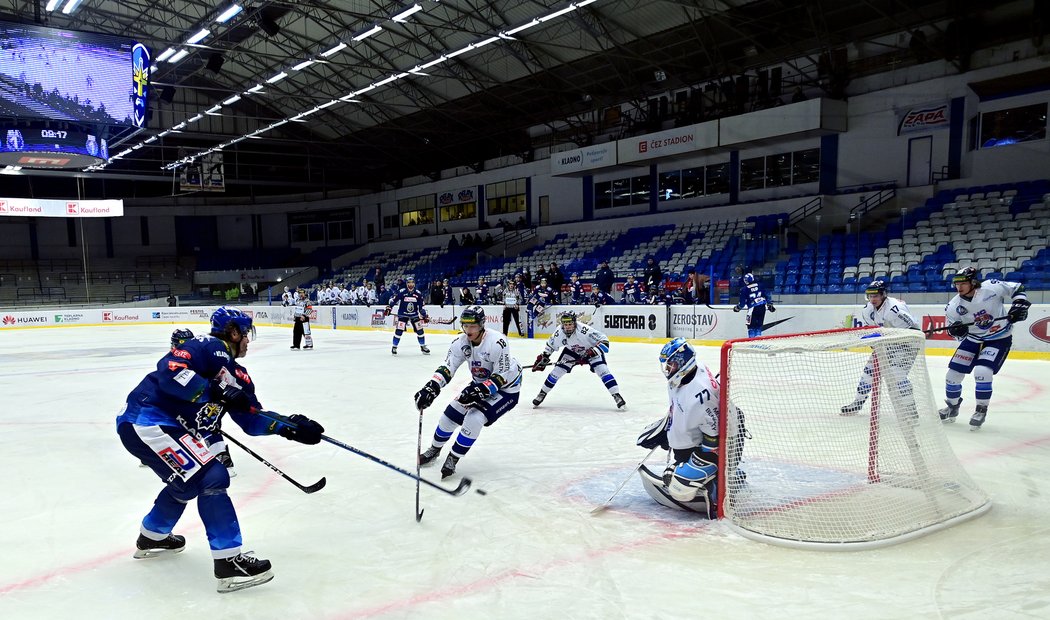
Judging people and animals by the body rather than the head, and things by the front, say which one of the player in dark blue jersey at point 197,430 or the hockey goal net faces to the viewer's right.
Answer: the player in dark blue jersey

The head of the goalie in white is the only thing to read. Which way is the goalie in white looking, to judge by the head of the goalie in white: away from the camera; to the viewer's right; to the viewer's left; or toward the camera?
to the viewer's left

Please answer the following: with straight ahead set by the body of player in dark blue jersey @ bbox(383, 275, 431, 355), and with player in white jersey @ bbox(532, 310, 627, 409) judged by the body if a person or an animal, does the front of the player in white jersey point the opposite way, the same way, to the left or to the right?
the same way

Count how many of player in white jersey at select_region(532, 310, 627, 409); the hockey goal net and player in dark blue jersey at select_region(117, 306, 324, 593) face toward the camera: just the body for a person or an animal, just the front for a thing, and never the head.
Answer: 1

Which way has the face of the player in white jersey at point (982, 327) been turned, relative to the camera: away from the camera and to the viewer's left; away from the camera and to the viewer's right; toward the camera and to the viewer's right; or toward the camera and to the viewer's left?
toward the camera and to the viewer's left

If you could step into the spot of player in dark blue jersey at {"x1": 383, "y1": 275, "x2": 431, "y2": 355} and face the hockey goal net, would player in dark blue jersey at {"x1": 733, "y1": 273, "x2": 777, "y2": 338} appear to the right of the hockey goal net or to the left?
left

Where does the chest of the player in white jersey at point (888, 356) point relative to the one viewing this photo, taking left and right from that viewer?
facing the viewer and to the left of the viewer

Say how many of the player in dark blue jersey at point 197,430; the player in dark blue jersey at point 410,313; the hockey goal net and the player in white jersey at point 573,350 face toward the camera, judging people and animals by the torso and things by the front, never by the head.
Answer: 2

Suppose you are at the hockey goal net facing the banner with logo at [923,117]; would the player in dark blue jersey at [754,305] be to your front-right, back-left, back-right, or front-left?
front-left

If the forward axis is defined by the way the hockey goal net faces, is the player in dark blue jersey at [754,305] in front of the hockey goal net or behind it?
in front

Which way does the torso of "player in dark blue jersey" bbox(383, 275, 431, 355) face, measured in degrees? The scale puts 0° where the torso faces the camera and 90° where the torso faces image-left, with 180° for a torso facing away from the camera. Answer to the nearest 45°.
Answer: approximately 0°

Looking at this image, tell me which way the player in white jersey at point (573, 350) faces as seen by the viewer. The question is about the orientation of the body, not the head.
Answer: toward the camera

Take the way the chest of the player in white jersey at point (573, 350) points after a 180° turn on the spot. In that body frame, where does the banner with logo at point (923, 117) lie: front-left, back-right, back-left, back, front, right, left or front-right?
front-right

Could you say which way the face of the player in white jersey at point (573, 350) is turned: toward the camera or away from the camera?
toward the camera

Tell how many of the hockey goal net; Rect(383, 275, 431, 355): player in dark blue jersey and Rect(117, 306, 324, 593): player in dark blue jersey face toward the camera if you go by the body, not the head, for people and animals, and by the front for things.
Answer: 1
